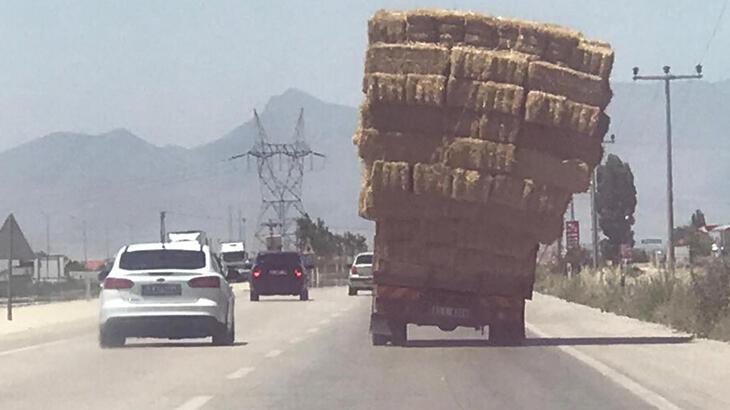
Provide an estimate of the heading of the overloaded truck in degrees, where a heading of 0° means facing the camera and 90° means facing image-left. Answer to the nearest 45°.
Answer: approximately 180°

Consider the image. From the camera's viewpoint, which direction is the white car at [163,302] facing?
away from the camera

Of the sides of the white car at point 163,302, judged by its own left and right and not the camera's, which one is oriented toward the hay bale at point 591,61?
right
